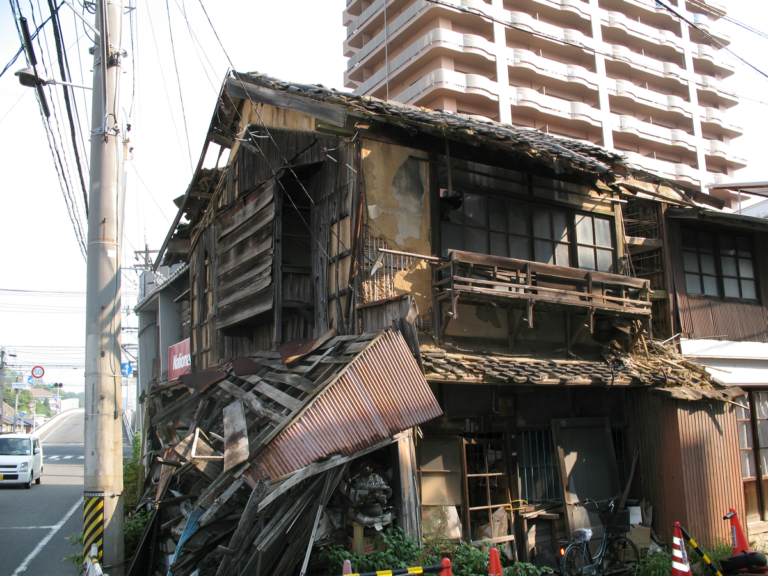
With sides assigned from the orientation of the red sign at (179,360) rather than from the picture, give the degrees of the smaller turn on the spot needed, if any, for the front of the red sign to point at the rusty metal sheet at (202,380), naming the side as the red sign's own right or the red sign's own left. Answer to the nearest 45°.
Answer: approximately 45° to the red sign's own left

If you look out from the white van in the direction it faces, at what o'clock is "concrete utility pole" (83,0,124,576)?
The concrete utility pole is roughly at 12 o'clock from the white van.

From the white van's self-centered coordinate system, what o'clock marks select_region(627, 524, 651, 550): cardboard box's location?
The cardboard box is roughly at 11 o'clock from the white van.

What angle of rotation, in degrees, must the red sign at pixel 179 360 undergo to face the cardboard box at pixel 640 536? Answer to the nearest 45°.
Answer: approximately 90° to its left

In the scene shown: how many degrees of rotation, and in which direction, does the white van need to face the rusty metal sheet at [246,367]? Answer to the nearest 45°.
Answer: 0° — it already faces it

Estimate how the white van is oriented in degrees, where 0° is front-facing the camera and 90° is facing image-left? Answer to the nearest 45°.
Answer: approximately 0°
